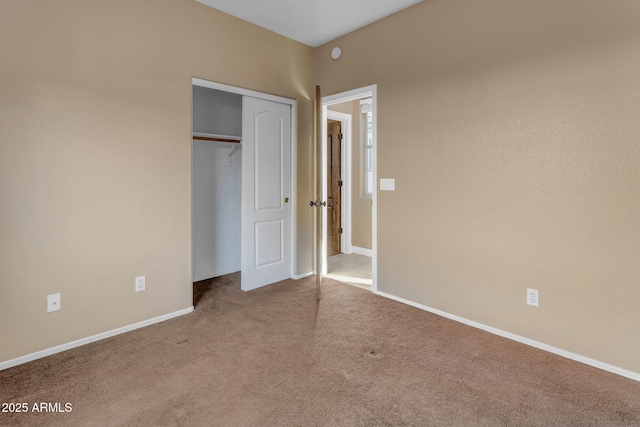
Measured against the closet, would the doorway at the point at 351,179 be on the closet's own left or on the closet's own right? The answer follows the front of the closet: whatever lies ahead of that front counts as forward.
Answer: on the closet's own left

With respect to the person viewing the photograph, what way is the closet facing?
facing the viewer and to the right of the viewer

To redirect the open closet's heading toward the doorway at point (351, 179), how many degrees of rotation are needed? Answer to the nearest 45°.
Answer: approximately 90° to its left
